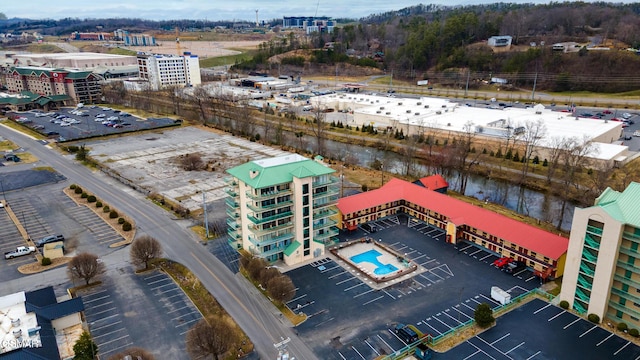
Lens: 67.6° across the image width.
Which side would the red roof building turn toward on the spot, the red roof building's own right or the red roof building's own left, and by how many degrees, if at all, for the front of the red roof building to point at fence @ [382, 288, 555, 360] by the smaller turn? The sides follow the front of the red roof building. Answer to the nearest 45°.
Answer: approximately 45° to the red roof building's own left

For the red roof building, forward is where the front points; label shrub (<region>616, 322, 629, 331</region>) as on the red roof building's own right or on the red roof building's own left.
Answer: on the red roof building's own left

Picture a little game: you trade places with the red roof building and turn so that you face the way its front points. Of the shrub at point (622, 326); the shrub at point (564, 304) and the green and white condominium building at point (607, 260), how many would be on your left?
3

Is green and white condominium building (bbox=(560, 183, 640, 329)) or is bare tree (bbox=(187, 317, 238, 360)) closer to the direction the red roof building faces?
the bare tree

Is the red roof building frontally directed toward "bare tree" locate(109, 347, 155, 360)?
yes

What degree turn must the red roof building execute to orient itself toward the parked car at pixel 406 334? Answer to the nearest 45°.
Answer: approximately 45° to its left

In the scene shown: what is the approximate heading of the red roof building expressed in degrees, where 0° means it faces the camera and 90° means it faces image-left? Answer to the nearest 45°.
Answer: approximately 45°

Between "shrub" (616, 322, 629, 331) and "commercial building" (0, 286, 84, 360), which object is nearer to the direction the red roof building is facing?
the commercial building

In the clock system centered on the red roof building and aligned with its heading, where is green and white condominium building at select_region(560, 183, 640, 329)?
The green and white condominium building is roughly at 9 o'clock from the red roof building.
